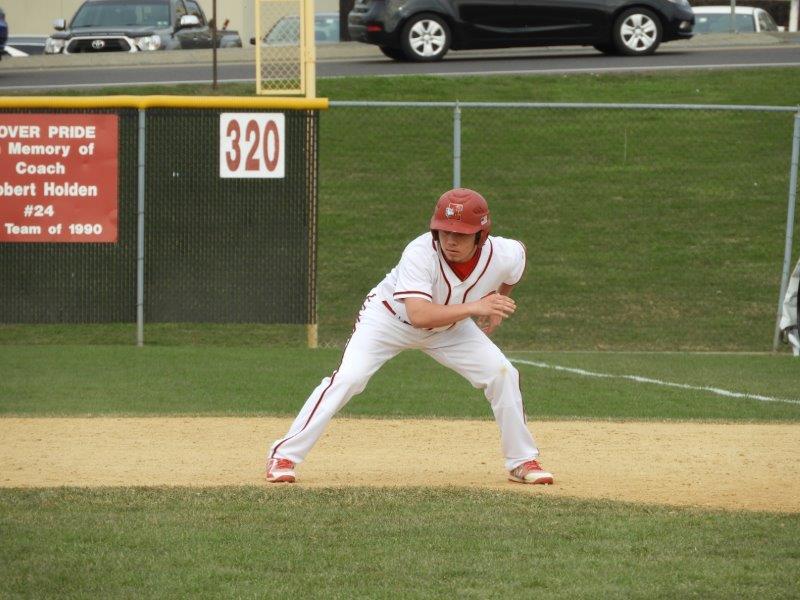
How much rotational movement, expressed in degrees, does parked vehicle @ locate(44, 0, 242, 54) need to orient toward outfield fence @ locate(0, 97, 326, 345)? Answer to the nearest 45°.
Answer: approximately 45° to its left

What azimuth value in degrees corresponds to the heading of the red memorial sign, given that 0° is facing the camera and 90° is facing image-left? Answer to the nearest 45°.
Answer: approximately 0°

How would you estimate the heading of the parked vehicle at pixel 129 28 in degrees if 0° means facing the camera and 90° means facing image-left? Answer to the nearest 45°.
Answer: approximately 45°

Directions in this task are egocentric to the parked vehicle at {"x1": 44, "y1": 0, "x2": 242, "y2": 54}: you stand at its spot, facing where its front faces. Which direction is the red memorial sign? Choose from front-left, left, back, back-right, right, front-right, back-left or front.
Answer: front-left

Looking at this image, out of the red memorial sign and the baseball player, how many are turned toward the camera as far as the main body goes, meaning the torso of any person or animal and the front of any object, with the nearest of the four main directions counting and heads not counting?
2
